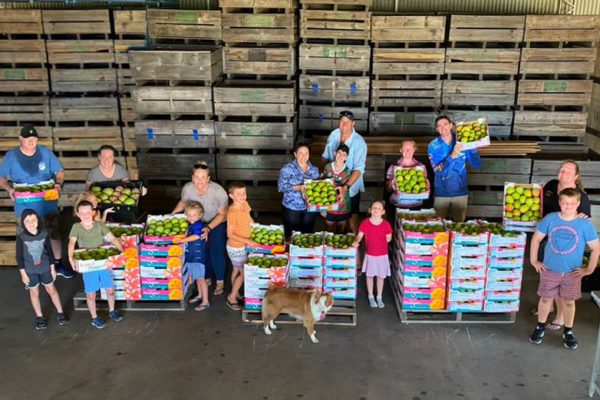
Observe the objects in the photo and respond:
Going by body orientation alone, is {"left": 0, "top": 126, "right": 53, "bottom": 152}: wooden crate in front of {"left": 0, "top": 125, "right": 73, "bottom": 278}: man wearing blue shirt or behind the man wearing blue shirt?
behind

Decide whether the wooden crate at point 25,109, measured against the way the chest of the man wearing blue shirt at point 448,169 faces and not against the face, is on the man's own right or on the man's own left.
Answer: on the man's own right

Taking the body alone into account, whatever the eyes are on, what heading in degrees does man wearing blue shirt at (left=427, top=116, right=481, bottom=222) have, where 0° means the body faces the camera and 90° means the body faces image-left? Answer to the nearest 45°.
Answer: approximately 0°

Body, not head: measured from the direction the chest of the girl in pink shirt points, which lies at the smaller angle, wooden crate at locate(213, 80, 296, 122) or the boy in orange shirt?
the boy in orange shirt

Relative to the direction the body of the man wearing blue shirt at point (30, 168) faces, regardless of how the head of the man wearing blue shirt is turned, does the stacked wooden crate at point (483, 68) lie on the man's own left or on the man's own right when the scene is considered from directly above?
on the man's own left

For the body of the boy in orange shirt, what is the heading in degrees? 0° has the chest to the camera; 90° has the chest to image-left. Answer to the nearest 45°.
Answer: approximately 315°

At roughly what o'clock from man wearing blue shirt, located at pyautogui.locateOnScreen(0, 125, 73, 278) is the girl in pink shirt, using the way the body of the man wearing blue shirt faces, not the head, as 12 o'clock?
The girl in pink shirt is roughly at 10 o'clock from the man wearing blue shirt.

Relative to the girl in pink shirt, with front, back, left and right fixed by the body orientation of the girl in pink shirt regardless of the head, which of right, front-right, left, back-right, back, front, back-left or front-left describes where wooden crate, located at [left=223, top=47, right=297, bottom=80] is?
back-right

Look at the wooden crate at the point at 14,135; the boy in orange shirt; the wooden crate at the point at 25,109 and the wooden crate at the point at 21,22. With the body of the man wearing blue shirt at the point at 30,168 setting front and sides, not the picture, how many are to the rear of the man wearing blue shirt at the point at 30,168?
3

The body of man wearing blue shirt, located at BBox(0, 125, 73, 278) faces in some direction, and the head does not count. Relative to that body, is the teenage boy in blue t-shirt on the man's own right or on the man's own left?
on the man's own left

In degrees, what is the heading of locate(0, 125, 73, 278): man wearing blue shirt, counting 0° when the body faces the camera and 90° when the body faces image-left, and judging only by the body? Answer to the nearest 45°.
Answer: approximately 0°
